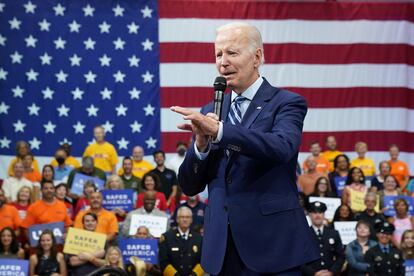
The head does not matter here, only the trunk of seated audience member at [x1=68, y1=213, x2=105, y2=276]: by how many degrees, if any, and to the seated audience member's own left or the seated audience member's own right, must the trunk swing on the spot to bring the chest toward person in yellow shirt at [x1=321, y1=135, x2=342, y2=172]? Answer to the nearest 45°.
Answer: approximately 135° to the seated audience member's own left

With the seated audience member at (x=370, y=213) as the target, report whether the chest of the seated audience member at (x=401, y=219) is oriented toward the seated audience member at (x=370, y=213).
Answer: no

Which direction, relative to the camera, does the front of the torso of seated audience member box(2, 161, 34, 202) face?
toward the camera

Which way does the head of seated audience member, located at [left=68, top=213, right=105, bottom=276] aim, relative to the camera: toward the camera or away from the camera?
toward the camera

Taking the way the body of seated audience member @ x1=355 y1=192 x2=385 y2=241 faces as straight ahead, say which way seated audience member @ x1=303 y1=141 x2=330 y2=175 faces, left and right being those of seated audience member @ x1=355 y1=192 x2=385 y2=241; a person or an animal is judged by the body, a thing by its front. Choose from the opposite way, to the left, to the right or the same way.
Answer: the same way

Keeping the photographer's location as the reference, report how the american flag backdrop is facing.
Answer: facing the viewer

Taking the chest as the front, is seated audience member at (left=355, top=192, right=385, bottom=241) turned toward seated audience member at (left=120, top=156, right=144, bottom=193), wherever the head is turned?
no

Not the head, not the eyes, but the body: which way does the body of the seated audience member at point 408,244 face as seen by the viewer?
toward the camera

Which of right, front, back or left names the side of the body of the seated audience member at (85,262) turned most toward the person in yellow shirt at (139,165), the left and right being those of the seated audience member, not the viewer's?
back

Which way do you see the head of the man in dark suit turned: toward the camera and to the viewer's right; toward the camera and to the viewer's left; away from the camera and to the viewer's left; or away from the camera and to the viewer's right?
toward the camera and to the viewer's left

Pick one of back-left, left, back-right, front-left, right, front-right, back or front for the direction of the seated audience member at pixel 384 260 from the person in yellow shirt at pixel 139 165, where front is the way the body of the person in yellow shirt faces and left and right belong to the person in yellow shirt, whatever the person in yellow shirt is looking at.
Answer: front-left

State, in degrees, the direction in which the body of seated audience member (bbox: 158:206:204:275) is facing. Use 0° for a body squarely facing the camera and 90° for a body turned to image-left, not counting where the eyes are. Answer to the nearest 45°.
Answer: approximately 0°

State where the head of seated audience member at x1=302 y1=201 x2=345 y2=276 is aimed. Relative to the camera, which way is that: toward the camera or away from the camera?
toward the camera

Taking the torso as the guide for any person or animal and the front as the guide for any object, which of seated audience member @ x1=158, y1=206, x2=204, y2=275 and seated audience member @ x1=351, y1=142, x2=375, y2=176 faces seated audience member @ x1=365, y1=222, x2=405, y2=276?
seated audience member @ x1=351, y1=142, x2=375, y2=176

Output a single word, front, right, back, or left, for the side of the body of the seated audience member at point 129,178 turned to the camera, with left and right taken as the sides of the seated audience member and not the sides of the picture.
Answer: front
